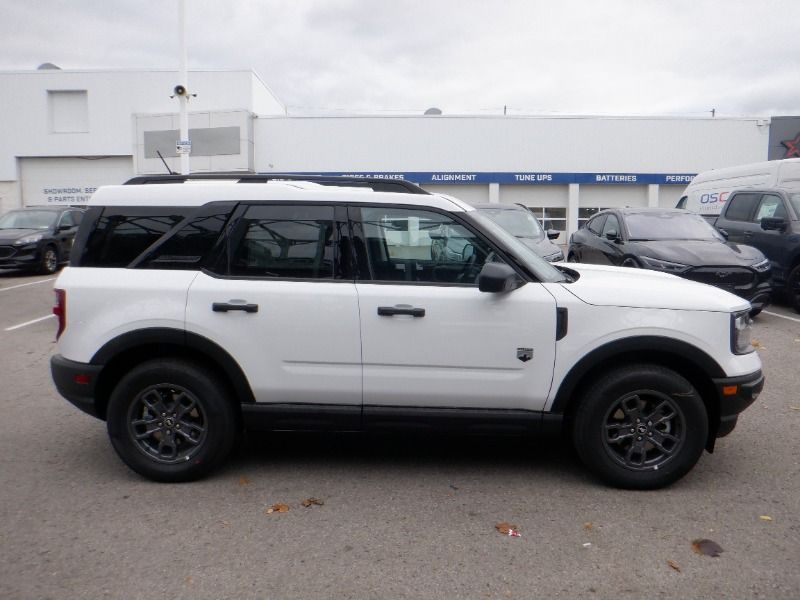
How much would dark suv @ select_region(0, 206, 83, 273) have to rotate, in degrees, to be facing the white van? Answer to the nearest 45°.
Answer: approximately 90° to its left

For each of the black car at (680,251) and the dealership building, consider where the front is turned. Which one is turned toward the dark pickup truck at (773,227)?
the dealership building

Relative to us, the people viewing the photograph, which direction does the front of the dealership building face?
facing the viewer

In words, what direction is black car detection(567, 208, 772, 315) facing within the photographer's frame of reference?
facing the viewer and to the right of the viewer

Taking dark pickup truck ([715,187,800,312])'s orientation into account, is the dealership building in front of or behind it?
behind

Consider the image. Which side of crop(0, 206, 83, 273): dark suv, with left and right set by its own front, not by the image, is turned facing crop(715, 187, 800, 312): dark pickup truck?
left

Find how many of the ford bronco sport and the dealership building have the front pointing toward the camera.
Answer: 1

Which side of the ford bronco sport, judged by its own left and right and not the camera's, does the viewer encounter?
right

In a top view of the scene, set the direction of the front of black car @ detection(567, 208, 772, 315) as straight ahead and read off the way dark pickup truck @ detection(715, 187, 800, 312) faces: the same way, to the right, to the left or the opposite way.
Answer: the same way

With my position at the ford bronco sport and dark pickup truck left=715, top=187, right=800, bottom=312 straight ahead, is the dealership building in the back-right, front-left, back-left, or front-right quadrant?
front-left

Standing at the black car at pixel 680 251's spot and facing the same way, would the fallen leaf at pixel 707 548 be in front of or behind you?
in front

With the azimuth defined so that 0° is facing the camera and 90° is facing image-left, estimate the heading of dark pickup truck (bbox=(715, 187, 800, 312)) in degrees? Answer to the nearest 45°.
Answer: approximately 315°

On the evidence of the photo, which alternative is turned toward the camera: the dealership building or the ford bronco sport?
the dealership building

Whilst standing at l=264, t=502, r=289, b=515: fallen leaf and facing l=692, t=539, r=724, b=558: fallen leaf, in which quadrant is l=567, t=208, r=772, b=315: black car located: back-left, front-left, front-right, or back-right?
front-left

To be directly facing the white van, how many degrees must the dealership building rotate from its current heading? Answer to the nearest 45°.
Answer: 0° — it already faces it

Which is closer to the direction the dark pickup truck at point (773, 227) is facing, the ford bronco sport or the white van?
the ford bronco sport

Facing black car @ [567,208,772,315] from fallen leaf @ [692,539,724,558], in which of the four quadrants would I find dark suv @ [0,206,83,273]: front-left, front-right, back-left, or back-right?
front-left
